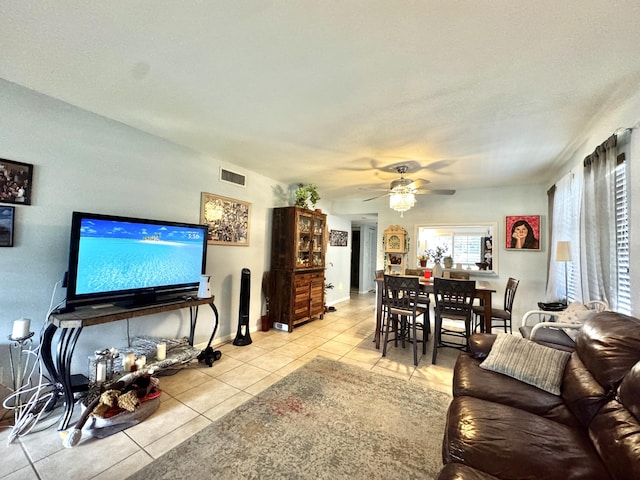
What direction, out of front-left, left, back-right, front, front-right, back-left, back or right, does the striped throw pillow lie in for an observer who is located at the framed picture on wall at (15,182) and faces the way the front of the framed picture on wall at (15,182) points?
front

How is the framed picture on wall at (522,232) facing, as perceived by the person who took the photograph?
facing the viewer

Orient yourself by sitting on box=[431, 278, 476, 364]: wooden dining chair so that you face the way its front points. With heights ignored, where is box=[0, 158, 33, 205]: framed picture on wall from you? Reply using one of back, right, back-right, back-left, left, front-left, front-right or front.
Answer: back-left

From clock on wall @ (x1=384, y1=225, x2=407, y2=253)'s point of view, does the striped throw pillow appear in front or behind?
in front

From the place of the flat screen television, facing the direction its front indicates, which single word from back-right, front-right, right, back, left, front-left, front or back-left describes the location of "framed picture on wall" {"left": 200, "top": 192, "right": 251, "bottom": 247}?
left

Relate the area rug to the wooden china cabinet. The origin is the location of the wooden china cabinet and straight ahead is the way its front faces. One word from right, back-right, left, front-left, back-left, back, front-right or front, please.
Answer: front-right

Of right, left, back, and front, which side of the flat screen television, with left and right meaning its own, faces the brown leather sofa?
front

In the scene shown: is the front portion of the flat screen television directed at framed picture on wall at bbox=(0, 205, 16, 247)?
no

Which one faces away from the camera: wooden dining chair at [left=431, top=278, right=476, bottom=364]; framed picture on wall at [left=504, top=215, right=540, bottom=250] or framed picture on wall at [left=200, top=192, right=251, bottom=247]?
the wooden dining chair

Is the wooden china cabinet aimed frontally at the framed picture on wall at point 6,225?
no

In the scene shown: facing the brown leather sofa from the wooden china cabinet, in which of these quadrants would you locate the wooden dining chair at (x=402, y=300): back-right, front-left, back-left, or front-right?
front-left

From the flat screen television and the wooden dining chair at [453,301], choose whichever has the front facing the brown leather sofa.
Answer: the flat screen television

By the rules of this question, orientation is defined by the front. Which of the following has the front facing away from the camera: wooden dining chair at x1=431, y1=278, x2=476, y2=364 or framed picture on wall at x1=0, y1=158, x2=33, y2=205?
the wooden dining chair

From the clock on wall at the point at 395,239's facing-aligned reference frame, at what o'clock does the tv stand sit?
The tv stand is roughly at 1 o'clock from the clock on wall.

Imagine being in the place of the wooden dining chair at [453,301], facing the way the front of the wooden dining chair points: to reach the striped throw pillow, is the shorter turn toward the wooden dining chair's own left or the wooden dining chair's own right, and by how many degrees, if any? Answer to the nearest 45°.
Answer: approximately 180°

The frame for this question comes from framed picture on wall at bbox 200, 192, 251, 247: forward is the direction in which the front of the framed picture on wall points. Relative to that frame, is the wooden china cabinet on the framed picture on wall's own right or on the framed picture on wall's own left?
on the framed picture on wall's own left

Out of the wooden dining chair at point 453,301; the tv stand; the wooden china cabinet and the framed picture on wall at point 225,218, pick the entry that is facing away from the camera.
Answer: the wooden dining chair

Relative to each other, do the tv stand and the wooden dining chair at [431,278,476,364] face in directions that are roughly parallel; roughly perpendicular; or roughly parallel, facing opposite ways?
roughly perpendicular

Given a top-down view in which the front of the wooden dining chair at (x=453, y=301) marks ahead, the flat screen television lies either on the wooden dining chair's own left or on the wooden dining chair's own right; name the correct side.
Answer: on the wooden dining chair's own left

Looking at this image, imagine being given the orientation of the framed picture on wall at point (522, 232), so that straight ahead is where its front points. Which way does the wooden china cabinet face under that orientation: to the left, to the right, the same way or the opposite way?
to the left

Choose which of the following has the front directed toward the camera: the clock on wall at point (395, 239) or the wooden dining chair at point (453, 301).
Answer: the clock on wall

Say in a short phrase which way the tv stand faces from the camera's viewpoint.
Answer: facing the viewer and to the right of the viewer
